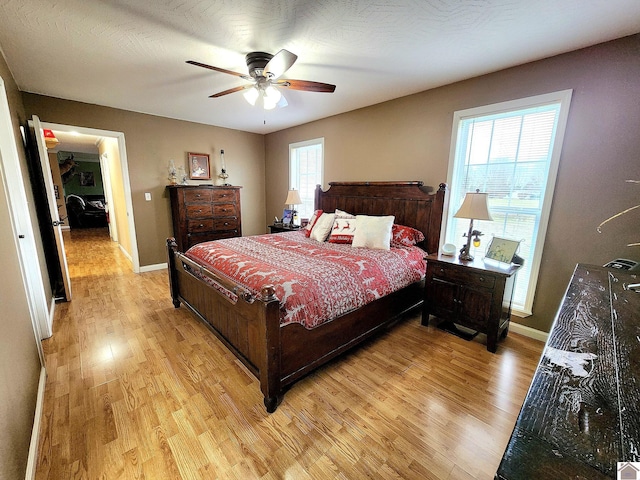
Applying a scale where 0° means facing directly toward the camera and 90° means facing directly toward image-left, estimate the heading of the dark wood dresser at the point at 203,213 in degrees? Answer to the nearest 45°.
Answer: approximately 315°

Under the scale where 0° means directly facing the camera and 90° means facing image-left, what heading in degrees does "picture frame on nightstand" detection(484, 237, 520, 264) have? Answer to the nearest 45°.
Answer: approximately 45°

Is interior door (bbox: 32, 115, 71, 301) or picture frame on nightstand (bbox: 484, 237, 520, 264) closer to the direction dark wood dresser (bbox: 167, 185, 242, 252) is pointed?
the picture frame on nightstand

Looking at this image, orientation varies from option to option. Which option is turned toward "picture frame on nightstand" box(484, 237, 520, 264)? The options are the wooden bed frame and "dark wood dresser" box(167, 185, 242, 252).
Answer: the dark wood dresser

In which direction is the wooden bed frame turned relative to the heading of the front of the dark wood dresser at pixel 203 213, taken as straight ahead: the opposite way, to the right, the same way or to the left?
to the right

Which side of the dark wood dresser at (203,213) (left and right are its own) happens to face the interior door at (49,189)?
right

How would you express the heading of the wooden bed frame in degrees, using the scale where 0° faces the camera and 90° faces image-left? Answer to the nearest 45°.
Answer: approximately 45°

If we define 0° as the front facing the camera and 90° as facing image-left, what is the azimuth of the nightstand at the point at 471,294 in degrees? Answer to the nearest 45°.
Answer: approximately 45°

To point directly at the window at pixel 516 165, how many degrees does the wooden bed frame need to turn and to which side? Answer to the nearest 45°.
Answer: approximately 135° to its left
